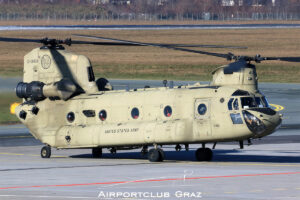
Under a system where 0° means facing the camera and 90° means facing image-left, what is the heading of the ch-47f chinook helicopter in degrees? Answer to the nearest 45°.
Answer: approximately 315°
